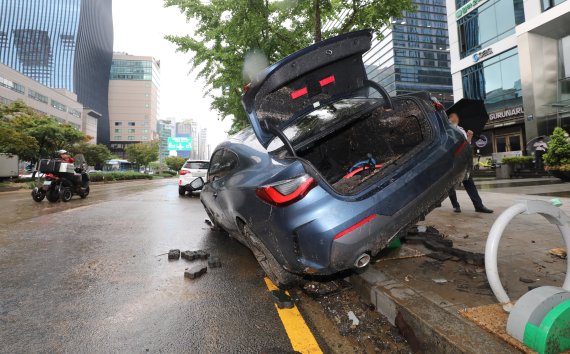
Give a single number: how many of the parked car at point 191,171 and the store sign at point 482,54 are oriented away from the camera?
1

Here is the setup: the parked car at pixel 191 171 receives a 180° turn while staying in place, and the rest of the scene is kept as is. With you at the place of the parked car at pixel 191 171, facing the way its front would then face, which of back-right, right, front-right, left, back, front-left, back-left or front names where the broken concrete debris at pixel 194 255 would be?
front

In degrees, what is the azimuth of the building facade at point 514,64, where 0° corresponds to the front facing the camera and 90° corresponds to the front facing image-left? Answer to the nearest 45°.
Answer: approximately 45°

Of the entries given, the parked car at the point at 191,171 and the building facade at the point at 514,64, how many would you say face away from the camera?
1

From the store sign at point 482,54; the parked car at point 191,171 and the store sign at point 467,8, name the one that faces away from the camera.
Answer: the parked car

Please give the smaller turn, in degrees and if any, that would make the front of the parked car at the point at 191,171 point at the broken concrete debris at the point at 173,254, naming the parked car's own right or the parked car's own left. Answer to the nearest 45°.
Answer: approximately 180°

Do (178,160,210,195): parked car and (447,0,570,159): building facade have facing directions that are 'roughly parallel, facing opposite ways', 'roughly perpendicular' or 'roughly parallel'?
roughly perpendicular

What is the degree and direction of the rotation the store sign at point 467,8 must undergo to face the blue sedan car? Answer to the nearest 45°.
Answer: approximately 45° to its left

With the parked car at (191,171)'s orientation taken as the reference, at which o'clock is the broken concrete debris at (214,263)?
The broken concrete debris is roughly at 6 o'clock from the parked car.

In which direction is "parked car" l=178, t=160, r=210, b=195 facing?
away from the camera

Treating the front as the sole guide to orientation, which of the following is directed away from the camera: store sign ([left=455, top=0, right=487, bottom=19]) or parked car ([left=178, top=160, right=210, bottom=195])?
the parked car

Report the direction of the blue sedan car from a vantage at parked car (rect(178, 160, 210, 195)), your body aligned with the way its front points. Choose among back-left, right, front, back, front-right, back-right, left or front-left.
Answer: back
